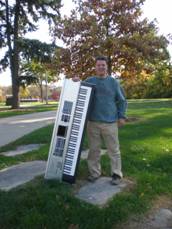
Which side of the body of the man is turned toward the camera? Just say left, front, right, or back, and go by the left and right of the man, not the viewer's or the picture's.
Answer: front

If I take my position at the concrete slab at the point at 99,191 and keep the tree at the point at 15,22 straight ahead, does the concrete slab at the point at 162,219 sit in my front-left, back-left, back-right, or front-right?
back-right

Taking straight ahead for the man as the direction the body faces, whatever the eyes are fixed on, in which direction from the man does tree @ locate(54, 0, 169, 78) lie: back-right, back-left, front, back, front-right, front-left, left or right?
back
